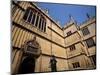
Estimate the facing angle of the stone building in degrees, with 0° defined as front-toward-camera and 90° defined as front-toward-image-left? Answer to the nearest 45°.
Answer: approximately 315°
